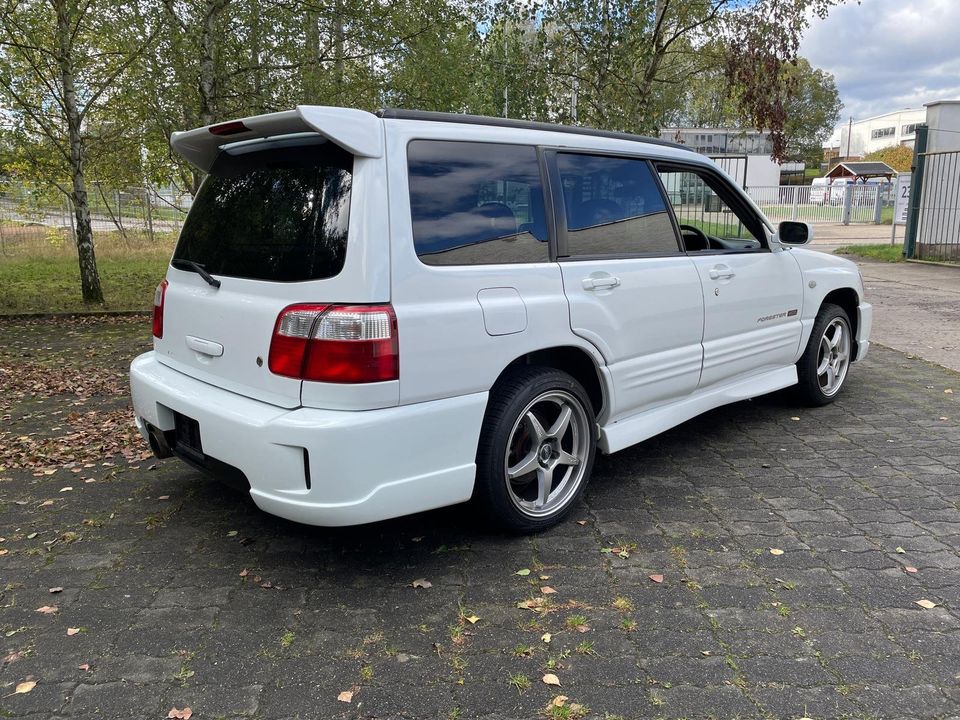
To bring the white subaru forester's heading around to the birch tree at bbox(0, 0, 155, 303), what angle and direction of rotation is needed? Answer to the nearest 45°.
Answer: approximately 90° to its left

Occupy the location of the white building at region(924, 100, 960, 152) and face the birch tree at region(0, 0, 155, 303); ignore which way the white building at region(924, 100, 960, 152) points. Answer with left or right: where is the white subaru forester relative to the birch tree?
left

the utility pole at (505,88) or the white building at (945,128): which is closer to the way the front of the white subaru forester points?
the white building

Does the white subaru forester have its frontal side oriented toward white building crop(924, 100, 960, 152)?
yes

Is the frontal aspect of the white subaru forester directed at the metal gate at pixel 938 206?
yes

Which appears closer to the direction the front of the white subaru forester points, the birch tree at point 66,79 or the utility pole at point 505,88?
the utility pole

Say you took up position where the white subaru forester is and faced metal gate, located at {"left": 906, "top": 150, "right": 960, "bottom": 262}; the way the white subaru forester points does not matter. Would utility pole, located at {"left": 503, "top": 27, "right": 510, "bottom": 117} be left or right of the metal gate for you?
left

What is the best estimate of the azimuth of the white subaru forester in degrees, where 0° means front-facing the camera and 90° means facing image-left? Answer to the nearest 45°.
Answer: approximately 225°

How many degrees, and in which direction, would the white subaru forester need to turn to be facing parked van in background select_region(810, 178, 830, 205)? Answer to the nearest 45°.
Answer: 0° — it already faces it

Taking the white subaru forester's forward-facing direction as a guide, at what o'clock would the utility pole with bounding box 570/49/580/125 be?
The utility pole is roughly at 11 o'clock from the white subaru forester.

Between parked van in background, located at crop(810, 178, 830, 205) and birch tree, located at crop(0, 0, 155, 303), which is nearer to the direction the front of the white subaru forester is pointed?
the parked van in background
